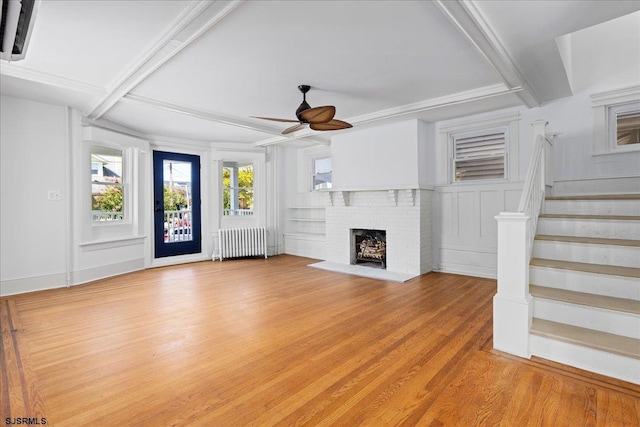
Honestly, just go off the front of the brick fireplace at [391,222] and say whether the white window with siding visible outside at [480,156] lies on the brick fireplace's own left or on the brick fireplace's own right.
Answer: on the brick fireplace's own left

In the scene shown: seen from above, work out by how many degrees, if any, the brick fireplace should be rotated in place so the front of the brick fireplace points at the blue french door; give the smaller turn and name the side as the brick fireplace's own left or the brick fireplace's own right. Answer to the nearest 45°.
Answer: approximately 45° to the brick fireplace's own right

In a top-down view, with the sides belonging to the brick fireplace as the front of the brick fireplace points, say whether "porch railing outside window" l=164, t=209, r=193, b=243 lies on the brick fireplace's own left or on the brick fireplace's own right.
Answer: on the brick fireplace's own right

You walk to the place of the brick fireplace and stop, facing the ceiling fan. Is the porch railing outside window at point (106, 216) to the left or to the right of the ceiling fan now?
right

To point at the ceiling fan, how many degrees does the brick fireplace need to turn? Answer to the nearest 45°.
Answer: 0° — it already faces it

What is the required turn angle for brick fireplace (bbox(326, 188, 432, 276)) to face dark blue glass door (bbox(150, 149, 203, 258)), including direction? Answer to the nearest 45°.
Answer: approximately 45° to its right

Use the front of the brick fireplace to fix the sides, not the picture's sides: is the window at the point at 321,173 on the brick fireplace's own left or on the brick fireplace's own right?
on the brick fireplace's own right

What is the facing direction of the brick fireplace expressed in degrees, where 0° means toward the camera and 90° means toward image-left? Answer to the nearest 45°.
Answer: approximately 45°

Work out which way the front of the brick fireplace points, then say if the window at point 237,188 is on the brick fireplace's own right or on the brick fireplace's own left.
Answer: on the brick fireplace's own right
